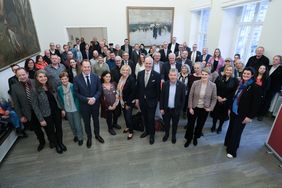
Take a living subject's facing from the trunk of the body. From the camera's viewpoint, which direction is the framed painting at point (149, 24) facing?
toward the camera

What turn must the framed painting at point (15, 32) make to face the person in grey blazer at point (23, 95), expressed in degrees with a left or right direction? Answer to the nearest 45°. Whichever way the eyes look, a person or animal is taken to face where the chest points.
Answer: approximately 45° to its right

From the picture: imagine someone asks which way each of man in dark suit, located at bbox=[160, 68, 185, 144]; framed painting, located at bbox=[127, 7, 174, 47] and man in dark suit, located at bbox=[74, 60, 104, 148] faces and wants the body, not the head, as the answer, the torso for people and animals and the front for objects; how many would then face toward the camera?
3

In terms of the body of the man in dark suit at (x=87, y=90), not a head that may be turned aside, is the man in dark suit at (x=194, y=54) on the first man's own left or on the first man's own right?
on the first man's own left

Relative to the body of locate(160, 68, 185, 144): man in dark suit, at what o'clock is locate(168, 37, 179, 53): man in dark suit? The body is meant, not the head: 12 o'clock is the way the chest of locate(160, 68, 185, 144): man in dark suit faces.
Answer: locate(168, 37, 179, 53): man in dark suit is roughly at 6 o'clock from locate(160, 68, 185, 144): man in dark suit.

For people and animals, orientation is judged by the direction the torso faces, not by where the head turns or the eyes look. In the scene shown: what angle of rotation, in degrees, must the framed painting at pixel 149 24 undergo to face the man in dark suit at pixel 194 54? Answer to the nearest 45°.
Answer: approximately 45° to its left

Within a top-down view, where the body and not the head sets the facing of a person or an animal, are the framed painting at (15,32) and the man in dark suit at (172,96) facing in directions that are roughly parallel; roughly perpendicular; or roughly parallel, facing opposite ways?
roughly perpendicular

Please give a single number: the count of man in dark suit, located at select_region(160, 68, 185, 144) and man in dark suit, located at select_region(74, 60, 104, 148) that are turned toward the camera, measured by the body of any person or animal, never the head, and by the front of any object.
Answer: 2

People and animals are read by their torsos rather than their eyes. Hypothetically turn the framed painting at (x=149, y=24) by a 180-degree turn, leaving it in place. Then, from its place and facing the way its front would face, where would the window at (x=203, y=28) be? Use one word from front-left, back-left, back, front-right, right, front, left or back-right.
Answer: right

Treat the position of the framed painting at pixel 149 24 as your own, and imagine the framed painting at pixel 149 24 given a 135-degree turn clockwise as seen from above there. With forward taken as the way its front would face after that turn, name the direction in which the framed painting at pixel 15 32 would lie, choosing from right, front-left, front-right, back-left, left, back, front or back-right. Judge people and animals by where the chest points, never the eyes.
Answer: left

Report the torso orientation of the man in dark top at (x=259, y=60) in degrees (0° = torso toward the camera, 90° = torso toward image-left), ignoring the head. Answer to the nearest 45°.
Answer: approximately 45°

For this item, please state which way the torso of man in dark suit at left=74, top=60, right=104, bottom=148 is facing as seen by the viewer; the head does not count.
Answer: toward the camera

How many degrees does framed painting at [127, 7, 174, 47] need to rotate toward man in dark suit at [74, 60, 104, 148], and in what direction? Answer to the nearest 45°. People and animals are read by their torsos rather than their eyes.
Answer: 0° — it already faces them

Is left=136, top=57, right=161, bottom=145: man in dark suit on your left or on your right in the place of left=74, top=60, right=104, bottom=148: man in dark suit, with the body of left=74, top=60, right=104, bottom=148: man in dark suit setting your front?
on your left

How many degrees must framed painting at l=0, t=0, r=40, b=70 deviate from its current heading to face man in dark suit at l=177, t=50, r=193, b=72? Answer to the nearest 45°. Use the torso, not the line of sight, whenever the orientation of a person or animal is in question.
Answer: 0° — it already faces them

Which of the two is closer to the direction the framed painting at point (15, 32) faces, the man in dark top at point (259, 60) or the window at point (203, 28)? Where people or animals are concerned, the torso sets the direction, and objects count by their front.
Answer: the man in dark top

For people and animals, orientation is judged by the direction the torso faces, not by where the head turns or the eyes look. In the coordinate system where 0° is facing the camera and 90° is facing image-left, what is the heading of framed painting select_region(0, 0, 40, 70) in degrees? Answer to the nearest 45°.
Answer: approximately 315°

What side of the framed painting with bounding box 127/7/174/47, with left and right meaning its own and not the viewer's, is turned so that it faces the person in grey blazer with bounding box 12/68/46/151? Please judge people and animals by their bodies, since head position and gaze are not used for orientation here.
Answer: front

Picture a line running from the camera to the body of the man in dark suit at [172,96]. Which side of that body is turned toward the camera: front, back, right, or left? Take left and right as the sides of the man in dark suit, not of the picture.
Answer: front
